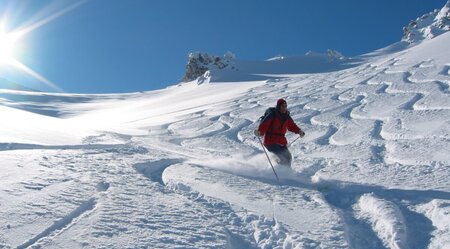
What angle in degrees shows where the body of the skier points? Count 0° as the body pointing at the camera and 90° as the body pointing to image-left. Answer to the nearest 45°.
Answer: approximately 315°
